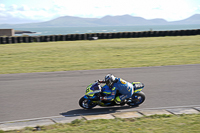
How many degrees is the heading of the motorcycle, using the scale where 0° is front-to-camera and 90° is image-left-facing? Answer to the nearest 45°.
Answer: approximately 90°

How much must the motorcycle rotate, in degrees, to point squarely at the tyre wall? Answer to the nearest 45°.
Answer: approximately 90° to its right
